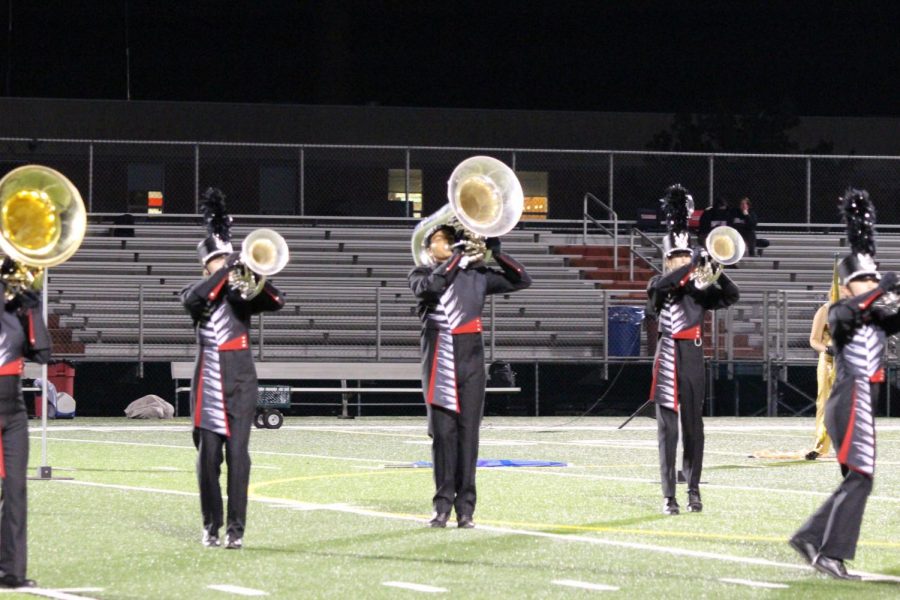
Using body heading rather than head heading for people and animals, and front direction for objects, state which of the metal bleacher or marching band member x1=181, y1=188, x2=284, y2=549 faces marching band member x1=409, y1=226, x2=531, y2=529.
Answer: the metal bleacher

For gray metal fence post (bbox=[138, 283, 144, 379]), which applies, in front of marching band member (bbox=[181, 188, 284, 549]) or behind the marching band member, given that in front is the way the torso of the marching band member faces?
behind

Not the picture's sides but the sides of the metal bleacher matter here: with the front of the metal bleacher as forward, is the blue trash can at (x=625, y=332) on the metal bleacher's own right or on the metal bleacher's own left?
on the metal bleacher's own left

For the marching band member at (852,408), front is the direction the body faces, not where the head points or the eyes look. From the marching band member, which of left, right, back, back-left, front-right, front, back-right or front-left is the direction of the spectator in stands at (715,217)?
back-left

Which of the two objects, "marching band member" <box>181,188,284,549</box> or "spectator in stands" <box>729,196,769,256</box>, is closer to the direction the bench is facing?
the marching band member

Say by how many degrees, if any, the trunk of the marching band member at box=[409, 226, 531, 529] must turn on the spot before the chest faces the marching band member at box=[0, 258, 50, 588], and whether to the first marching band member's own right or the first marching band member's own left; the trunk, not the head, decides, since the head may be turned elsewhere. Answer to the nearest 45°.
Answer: approximately 45° to the first marching band member's own right

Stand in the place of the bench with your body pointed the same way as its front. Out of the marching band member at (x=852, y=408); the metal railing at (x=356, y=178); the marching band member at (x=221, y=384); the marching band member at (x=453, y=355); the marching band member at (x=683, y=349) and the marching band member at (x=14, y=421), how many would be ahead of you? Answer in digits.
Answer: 5

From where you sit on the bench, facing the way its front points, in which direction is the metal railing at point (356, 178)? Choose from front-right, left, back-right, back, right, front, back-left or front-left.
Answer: back

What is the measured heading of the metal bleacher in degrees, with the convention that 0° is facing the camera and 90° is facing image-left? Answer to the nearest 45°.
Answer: approximately 0°

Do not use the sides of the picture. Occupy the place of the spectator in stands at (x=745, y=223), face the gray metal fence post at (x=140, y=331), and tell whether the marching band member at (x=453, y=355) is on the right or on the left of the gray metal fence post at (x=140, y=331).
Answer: left
